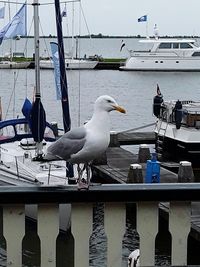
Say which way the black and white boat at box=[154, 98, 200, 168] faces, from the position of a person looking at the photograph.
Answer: facing away from the viewer and to the right of the viewer

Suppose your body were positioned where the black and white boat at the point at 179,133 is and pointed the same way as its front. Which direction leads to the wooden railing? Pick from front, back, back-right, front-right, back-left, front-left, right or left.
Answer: back-right

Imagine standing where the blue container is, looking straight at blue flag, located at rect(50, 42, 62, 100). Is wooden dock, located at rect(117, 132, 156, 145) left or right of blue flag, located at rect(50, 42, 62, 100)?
right

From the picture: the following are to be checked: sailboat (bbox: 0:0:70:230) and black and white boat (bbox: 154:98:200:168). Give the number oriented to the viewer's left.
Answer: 0
